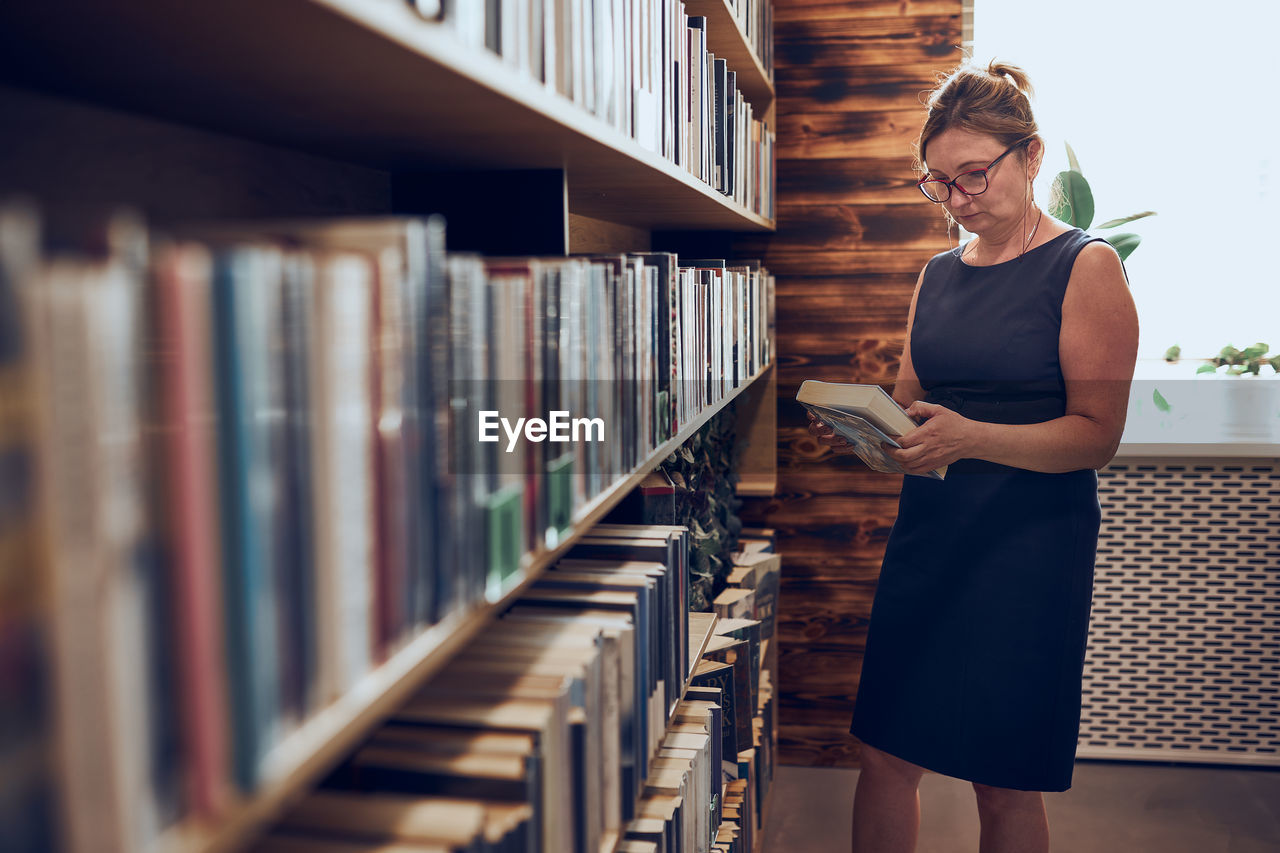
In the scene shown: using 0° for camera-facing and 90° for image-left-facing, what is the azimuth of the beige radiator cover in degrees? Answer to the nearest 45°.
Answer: approximately 0°

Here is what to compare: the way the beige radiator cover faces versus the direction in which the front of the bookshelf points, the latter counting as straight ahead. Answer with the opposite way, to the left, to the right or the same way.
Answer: to the right

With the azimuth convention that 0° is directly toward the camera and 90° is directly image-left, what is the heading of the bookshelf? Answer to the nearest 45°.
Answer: approximately 315°

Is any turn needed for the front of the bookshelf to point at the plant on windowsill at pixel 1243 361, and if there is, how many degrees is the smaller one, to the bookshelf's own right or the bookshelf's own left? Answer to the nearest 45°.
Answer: approximately 90° to the bookshelf's own left

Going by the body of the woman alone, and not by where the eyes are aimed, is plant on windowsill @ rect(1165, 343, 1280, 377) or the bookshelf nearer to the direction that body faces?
the bookshelf

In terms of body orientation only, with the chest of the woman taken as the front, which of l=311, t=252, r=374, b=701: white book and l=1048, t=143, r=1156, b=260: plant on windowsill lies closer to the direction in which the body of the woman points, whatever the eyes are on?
the white book

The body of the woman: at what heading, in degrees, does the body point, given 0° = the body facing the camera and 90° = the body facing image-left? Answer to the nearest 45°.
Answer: approximately 45°
